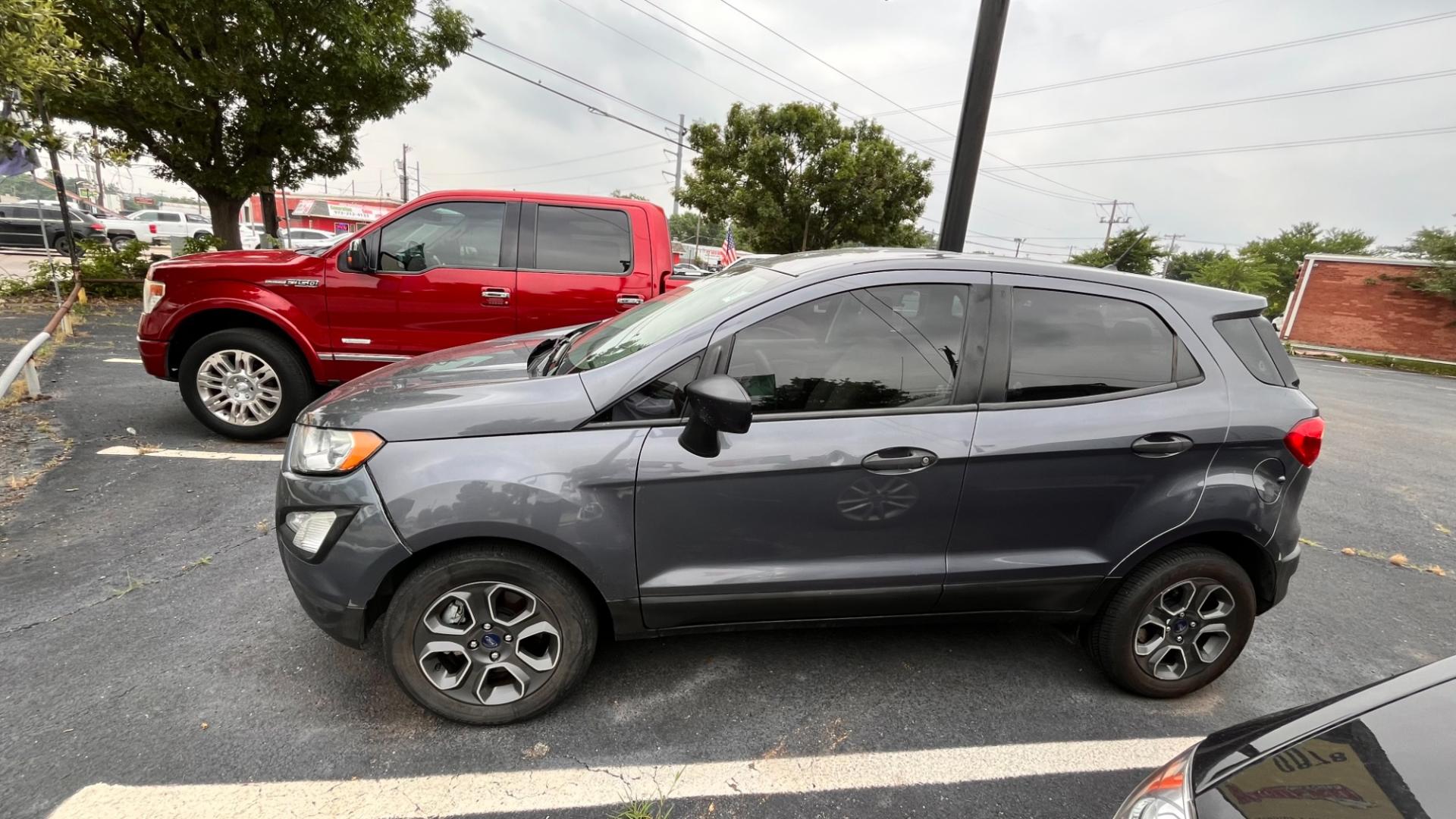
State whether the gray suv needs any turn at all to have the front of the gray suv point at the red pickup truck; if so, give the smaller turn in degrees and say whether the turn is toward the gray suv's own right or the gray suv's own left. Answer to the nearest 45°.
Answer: approximately 45° to the gray suv's own right

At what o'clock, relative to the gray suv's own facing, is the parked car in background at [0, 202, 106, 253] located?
The parked car in background is roughly at 1 o'clock from the gray suv.

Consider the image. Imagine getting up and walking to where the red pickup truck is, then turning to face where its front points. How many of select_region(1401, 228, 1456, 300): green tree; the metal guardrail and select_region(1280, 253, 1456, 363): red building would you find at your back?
2

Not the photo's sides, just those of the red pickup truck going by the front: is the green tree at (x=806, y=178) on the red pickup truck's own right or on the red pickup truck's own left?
on the red pickup truck's own right

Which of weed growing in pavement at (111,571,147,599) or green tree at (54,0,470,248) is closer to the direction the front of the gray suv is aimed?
the weed growing in pavement

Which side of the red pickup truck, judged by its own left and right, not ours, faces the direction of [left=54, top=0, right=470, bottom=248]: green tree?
right

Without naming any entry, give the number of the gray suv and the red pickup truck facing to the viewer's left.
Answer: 2

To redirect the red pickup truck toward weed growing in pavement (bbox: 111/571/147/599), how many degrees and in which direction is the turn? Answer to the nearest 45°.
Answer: approximately 45° to its left

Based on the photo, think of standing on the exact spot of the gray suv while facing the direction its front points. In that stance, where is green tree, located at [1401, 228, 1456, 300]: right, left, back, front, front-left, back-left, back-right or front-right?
back-right

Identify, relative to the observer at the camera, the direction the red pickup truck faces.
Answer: facing to the left of the viewer

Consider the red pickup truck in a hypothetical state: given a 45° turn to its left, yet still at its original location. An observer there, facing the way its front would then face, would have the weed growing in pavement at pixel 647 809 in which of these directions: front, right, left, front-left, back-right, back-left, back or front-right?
front-left

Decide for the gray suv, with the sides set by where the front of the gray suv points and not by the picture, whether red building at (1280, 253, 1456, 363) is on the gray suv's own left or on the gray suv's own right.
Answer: on the gray suv's own right

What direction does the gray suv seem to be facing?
to the viewer's left
